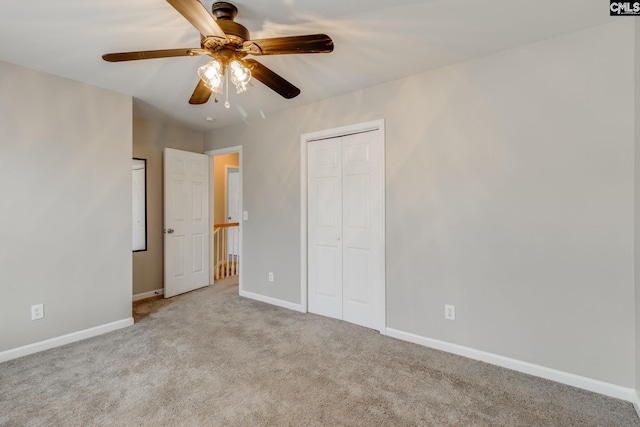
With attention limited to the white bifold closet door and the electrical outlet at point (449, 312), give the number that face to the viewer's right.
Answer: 0

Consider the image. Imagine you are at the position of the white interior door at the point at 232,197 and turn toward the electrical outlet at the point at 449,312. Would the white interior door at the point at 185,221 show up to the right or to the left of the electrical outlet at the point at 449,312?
right

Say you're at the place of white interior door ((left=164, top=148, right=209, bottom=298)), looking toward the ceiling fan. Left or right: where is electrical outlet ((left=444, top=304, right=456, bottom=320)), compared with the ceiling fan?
left

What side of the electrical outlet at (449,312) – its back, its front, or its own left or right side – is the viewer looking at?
front

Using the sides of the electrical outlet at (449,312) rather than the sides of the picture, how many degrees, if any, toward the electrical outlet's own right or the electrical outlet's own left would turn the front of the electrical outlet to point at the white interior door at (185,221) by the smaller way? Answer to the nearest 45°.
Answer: approximately 90° to the electrical outlet's own right

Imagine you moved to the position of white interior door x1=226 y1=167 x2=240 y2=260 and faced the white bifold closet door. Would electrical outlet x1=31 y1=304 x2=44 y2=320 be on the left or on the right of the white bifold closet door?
right

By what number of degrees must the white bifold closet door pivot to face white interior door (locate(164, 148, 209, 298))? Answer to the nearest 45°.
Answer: approximately 45° to its right

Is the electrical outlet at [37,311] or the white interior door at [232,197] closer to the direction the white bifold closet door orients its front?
the electrical outlet

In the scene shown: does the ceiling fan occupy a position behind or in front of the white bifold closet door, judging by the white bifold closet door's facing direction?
in front

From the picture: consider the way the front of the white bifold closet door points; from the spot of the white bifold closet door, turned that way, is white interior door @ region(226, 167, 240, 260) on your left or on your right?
on your right

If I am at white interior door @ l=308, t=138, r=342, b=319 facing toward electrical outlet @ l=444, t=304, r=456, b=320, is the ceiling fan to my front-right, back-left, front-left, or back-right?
front-right

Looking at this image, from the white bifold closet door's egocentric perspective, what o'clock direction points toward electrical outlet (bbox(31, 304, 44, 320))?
The electrical outlet is roughly at 1 o'clock from the white bifold closet door.

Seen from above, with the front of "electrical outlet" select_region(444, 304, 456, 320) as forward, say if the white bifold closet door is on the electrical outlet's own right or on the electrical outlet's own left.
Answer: on the electrical outlet's own right

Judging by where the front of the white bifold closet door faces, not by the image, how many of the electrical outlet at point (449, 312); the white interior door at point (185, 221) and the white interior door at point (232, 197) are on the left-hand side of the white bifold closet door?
1

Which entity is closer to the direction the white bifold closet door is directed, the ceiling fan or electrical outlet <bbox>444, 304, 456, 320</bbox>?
the ceiling fan

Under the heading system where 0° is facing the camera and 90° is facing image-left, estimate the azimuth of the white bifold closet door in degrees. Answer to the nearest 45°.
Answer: approximately 45°
